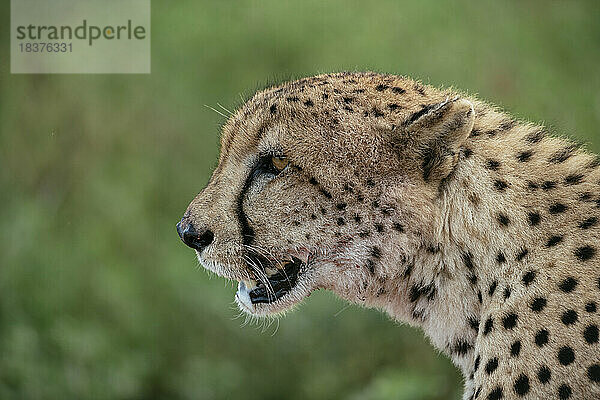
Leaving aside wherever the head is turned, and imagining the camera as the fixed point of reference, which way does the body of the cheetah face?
to the viewer's left
